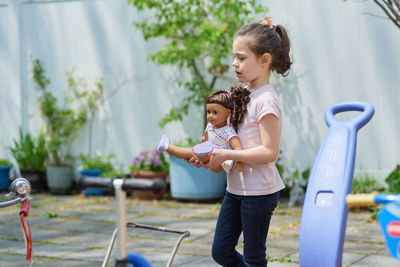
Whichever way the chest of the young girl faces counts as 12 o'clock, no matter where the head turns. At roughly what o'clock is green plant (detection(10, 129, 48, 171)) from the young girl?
The green plant is roughly at 2 o'clock from the young girl.

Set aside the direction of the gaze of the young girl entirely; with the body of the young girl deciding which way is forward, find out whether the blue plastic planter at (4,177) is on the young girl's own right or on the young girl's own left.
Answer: on the young girl's own right

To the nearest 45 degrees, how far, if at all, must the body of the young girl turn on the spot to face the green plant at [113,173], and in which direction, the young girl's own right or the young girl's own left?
approximately 90° to the young girl's own right

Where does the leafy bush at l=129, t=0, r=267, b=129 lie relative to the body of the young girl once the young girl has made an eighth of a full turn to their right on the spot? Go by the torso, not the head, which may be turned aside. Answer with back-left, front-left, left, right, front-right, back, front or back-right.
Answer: front-right

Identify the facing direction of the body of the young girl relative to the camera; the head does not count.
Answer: to the viewer's left

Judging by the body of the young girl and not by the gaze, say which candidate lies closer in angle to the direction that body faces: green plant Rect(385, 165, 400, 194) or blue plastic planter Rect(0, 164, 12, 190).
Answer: the blue plastic planter

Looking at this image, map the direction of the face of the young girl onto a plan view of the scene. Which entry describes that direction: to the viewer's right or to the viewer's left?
to the viewer's left

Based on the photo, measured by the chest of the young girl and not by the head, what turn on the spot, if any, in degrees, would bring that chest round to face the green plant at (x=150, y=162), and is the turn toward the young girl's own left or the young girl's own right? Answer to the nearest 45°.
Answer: approximately 90° to the young girl's own right

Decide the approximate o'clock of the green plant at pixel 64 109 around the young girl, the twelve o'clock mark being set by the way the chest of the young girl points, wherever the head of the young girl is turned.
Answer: The green plant is roughly at 2 o'clock from the young girl.
